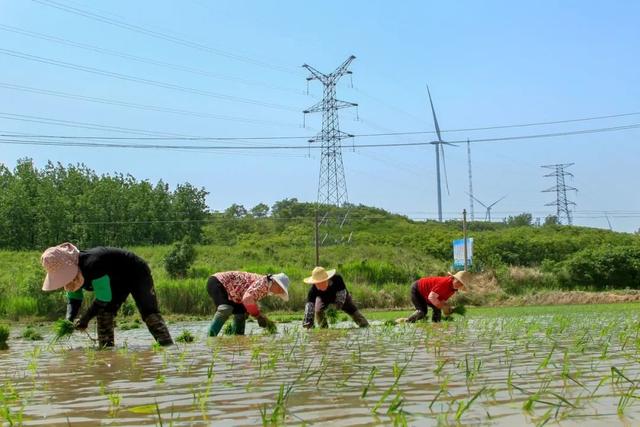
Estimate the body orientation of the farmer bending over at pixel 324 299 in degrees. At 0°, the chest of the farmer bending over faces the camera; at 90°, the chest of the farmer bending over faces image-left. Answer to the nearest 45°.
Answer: approximately 45°

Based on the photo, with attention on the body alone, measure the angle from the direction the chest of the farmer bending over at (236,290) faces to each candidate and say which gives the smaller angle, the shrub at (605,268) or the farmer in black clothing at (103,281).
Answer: the shrub

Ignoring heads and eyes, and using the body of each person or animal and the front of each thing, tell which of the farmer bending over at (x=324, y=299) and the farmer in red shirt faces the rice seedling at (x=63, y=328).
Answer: the farmer bending over

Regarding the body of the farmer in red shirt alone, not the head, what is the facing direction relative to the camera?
to the viewer's right

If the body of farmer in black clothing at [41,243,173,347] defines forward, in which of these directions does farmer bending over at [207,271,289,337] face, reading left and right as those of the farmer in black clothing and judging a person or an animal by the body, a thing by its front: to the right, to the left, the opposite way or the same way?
the opposite way

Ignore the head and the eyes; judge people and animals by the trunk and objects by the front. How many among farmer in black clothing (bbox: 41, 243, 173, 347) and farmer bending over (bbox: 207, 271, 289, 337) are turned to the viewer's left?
1

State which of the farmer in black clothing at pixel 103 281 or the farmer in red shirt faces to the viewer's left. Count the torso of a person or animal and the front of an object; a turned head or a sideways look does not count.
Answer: the farmer in black clothing

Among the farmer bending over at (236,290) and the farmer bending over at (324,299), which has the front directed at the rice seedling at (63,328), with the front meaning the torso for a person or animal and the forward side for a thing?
the farmer bending over at (324,299)

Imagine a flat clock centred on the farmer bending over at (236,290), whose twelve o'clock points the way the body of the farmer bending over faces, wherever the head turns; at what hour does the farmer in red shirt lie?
The farmer in red shirt is roughly at 11 o'clock from the farmer bending over.

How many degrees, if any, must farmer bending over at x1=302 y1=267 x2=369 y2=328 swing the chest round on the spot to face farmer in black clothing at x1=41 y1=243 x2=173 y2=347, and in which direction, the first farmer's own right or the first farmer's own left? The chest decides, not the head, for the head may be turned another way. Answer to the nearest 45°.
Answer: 0° — they already face them

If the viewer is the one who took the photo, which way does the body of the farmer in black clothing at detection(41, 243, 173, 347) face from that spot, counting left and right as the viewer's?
facing to the left of the viewer

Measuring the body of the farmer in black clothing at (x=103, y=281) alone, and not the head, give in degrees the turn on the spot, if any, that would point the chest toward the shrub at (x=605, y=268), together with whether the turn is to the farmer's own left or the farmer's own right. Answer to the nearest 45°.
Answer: approximately 135° to the farmer's own right

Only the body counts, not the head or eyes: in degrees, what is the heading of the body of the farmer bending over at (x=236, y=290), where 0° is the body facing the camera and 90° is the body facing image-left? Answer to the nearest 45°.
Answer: approximately 270°

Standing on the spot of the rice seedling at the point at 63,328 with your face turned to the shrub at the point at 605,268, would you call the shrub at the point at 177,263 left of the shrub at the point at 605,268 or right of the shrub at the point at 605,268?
left

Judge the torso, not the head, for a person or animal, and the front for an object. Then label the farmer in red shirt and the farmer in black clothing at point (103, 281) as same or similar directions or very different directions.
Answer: very different directions
